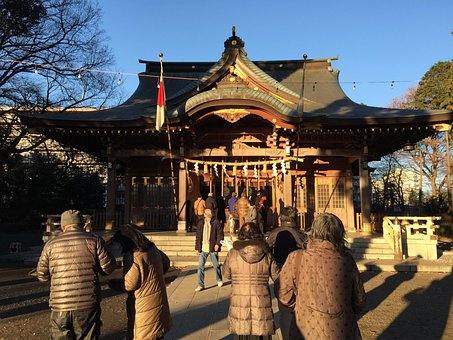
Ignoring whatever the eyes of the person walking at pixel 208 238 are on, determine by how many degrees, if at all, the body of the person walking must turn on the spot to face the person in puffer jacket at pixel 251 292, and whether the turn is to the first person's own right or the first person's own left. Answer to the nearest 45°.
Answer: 0° — they already face them

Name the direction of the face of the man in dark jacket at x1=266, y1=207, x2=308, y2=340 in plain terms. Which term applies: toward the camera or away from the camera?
away from the camera

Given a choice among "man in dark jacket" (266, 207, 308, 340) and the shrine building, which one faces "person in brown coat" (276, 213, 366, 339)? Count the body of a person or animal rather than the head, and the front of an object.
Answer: the shrine building

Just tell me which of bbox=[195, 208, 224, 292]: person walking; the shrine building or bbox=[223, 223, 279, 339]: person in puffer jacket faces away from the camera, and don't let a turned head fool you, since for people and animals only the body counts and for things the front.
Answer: the person in puffer jacket

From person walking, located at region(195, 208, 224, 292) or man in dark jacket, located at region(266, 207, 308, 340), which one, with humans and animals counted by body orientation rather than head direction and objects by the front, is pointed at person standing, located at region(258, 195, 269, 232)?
the man in dark jacket

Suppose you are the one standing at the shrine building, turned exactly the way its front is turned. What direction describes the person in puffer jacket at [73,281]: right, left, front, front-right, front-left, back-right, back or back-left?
front

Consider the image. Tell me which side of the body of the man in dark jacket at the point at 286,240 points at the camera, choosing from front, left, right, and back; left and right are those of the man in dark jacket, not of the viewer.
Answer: back

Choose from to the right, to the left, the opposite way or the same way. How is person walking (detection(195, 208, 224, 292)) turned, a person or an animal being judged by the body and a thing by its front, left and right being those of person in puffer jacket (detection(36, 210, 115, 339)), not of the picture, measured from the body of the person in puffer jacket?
the opposite way

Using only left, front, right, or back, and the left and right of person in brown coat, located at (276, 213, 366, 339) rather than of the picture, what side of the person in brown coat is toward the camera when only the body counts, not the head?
back

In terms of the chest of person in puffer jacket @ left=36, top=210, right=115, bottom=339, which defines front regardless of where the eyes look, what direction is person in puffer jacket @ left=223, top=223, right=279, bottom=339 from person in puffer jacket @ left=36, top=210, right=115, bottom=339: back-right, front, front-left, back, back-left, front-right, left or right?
right

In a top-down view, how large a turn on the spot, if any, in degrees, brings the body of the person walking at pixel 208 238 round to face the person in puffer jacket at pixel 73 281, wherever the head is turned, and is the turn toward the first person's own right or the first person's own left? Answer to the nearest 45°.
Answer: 0° — they already face them

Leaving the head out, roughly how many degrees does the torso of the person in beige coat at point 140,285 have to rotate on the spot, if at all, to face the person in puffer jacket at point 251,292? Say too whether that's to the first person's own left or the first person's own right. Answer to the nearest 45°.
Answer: approximately 135° to the first person's own right

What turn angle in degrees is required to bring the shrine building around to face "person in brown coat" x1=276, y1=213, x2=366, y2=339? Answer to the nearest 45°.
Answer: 0° — it already faces them

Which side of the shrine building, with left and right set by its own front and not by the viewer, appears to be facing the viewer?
front

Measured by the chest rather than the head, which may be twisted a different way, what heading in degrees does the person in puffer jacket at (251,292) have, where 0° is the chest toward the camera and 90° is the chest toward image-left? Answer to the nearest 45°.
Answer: approximately 180°

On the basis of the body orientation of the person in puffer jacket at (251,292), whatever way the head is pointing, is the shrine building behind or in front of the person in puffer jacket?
in front

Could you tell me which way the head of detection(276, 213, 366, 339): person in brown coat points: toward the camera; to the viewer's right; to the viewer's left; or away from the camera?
away from the camera

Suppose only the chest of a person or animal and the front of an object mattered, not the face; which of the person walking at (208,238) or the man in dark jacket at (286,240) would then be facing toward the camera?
the person walking

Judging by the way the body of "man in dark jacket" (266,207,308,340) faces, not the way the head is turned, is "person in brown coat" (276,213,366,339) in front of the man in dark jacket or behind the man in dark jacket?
behind

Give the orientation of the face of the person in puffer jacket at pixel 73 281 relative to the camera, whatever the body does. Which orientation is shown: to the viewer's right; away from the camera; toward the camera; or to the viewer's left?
away from the camera

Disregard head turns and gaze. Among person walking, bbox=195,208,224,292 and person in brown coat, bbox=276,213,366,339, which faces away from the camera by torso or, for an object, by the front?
the person in brown coat

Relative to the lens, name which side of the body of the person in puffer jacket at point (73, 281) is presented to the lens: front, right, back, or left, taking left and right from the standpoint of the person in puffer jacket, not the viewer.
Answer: back

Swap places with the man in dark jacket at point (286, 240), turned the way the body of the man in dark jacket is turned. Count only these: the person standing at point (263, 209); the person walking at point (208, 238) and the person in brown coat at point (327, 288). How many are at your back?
1

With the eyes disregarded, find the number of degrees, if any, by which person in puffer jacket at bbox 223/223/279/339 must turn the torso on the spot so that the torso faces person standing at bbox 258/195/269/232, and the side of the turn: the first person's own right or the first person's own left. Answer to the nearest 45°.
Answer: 0° — they already face them
